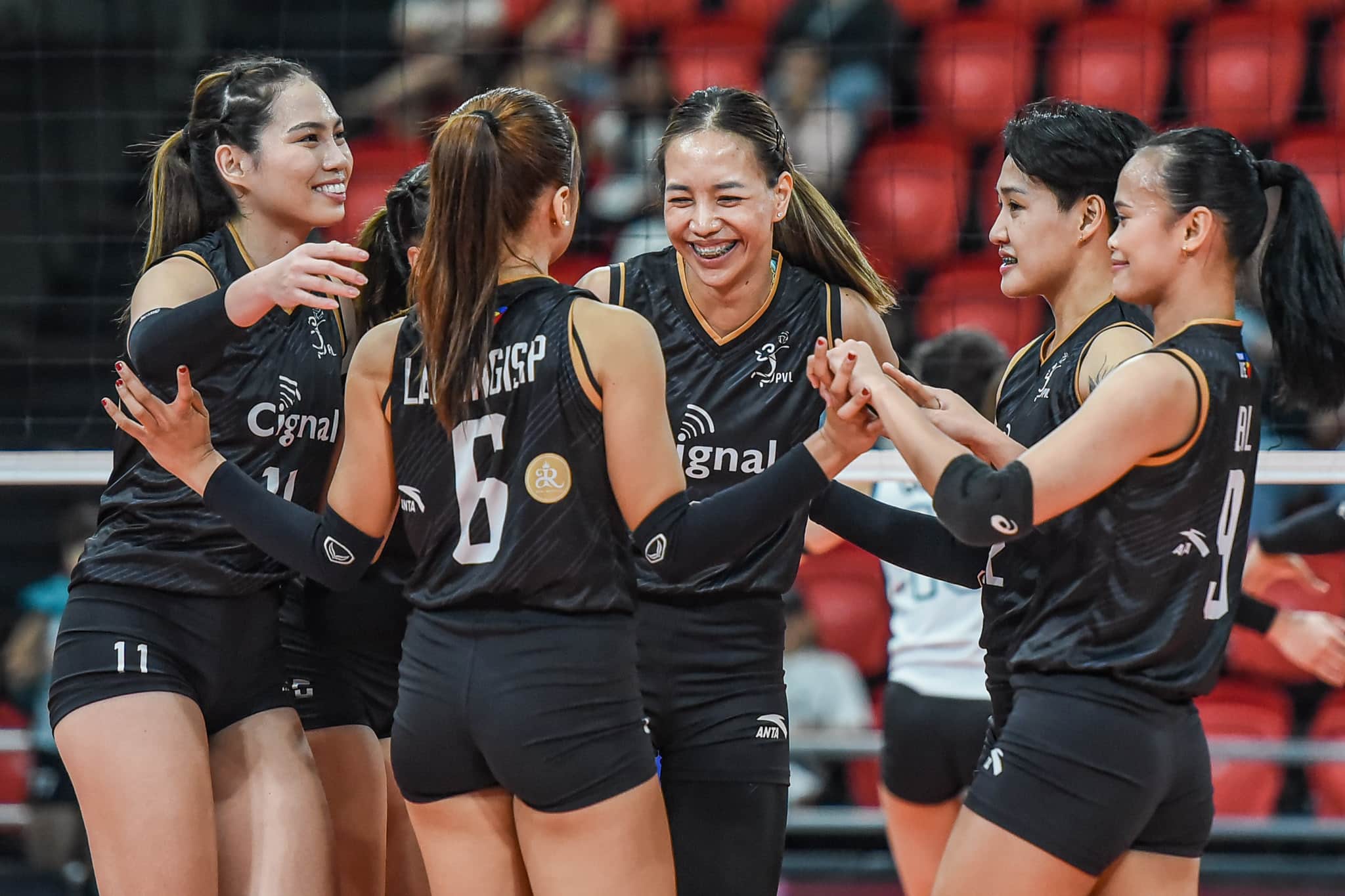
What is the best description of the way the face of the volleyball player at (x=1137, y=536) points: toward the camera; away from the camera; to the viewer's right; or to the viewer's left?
to the viewer's left

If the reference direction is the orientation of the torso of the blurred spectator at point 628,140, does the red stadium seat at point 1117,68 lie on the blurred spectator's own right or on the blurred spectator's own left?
on the blurred spectator's own left

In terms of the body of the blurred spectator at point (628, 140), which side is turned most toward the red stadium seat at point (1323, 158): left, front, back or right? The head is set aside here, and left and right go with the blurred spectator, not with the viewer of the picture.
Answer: left

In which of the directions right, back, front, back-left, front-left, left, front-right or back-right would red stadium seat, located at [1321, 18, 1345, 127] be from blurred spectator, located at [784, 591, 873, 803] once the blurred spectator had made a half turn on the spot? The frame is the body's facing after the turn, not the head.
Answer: front-right

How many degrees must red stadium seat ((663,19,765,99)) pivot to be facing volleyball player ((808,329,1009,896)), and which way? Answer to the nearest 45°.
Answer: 0° — it already faces them

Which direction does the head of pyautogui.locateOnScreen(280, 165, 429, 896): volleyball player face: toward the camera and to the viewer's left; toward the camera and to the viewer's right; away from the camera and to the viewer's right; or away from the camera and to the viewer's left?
away from the camera and to the viewer's right

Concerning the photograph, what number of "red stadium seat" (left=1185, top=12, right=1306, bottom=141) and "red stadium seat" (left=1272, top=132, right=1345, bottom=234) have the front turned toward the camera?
2
